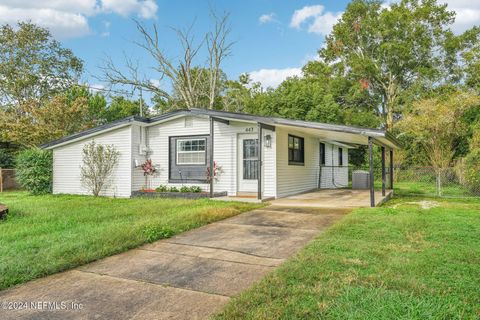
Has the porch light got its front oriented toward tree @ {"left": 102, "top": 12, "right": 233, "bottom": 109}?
no

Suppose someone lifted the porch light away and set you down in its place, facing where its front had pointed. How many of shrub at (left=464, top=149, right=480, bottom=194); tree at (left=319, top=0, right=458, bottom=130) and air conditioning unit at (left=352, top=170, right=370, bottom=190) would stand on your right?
0

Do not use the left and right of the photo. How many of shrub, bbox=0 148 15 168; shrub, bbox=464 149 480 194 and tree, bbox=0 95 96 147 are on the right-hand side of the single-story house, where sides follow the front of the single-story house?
2

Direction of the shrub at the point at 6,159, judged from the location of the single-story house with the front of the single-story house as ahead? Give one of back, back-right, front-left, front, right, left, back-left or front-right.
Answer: right

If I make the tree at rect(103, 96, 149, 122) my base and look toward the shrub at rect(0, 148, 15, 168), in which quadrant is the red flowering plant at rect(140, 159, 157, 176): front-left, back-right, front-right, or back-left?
front-left

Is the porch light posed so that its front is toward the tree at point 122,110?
no

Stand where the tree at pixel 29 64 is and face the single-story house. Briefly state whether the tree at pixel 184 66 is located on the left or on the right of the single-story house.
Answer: left

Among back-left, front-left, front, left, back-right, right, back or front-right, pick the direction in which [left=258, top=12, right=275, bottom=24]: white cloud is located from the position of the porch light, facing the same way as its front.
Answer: back

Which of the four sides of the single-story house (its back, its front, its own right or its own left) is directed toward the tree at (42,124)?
right

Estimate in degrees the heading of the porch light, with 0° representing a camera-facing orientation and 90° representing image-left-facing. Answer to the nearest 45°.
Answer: approximately 0°

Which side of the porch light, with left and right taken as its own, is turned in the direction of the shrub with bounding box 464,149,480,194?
left

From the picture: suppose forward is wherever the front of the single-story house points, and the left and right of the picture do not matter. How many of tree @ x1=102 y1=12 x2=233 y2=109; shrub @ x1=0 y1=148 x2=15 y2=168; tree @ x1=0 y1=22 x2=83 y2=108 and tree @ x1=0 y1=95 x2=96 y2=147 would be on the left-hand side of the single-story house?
0

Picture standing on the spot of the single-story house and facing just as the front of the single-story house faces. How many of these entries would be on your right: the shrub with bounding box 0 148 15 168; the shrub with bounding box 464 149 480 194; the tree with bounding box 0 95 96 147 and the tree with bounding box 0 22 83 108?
3

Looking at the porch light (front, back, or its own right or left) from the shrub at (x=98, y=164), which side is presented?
right

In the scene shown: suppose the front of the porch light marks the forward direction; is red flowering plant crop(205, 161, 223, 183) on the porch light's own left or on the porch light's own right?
on the porch light's own right

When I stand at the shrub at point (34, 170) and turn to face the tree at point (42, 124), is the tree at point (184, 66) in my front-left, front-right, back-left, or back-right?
front-right

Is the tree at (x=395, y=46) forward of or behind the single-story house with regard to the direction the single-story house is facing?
behind
